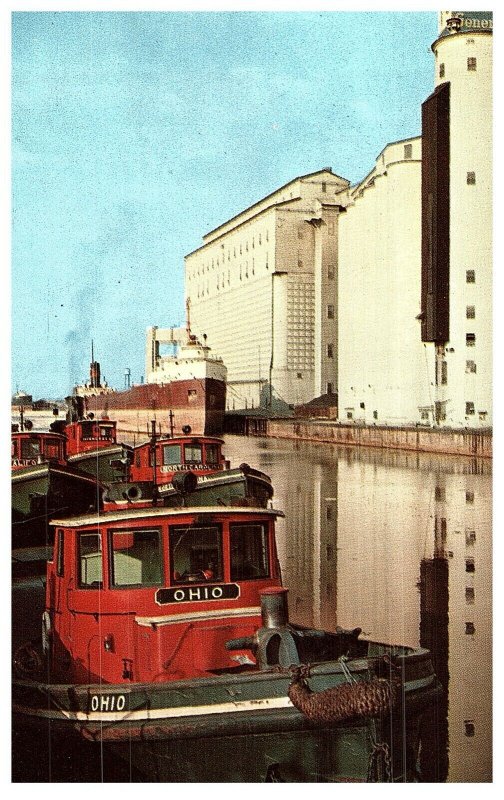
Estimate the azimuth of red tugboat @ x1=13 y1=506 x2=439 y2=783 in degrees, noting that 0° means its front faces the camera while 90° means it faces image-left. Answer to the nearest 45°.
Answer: approximately 315°

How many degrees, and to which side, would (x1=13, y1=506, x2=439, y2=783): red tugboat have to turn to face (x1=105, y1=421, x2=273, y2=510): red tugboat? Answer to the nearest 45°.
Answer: approximately 135° to its left

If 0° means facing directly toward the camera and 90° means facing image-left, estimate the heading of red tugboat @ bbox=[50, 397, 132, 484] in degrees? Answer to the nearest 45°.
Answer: approximately 315°
